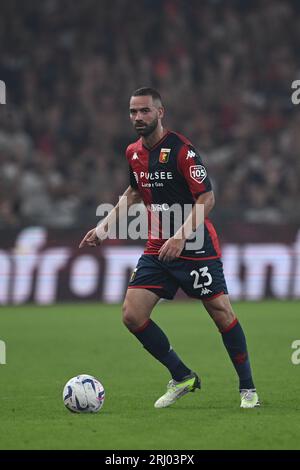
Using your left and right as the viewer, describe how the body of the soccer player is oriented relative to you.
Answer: facing the viewer and to the left of the viewer

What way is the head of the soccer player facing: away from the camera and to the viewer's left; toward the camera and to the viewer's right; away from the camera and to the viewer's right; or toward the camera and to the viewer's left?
toward the camera and to the viewer's left
